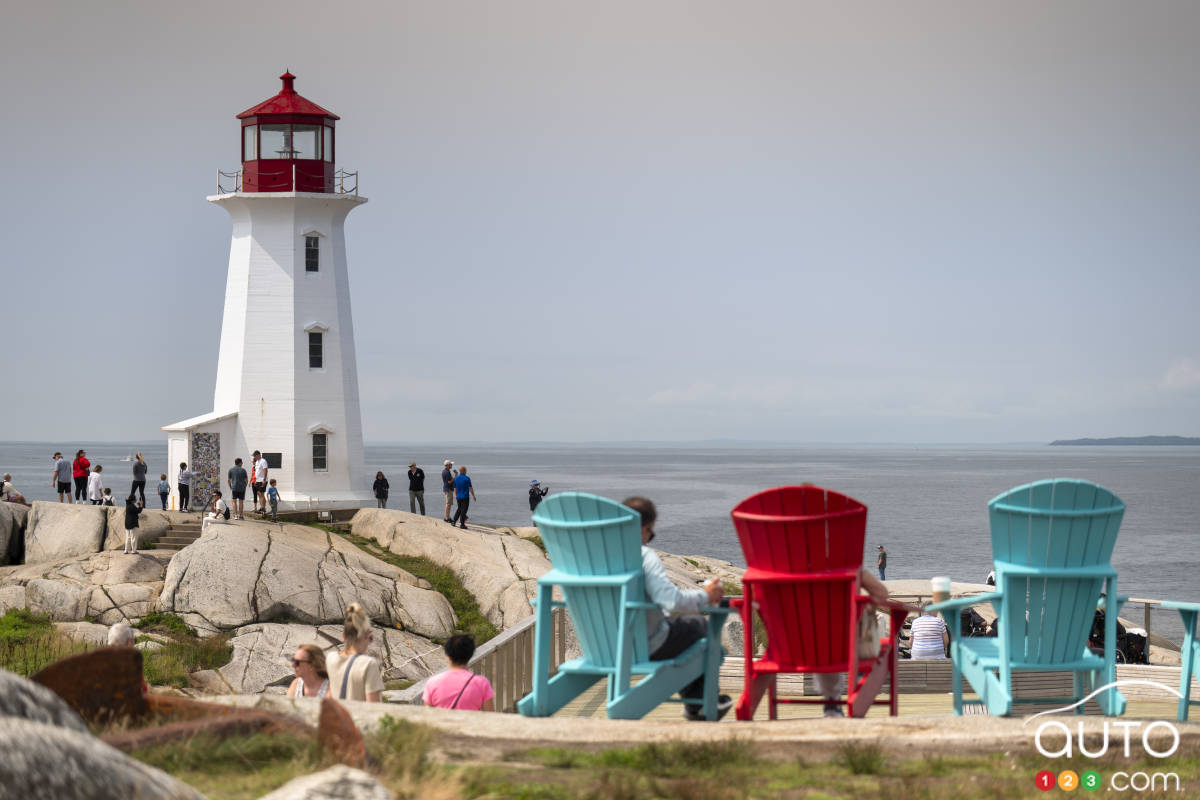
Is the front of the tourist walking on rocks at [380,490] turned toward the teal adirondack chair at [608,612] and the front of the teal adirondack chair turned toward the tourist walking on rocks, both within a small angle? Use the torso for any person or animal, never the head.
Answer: no

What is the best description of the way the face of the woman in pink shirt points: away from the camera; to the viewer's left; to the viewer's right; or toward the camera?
away from the camera

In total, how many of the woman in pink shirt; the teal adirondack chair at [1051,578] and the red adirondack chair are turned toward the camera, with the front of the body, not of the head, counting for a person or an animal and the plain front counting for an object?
0

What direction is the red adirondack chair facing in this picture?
away from the camera

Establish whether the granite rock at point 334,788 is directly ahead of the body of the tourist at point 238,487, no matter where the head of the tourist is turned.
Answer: no

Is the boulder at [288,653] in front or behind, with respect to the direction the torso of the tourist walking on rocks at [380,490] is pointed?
in front

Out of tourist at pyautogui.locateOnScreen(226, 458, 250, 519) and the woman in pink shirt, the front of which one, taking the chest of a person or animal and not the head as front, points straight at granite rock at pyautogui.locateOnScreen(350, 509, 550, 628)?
the woman in pink shirt

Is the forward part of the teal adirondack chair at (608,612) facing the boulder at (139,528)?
no

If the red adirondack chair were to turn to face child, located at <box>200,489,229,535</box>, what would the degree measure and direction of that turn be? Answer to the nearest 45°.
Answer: approximately 45° to its left

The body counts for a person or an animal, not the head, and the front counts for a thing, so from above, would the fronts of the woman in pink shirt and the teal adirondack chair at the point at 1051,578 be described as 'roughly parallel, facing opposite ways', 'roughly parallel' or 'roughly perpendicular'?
roughly parallel

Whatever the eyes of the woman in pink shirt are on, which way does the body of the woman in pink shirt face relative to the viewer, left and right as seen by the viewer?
facing away from the viewer

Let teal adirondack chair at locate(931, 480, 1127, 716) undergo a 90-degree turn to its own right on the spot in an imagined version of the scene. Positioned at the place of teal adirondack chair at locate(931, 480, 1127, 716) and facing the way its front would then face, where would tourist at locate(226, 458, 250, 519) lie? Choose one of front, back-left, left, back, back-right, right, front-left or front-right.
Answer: left

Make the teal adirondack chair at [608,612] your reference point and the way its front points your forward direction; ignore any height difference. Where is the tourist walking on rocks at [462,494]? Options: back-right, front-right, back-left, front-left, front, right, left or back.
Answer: front-left

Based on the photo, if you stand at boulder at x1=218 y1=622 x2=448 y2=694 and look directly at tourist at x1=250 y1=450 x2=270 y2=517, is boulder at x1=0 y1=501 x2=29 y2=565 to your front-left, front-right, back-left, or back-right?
front-left

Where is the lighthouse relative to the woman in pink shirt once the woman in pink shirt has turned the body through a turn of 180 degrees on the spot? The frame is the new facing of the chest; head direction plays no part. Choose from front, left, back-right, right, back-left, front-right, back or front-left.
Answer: back

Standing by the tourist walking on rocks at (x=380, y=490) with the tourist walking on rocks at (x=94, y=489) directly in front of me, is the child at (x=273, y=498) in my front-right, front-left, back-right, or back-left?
front-left
